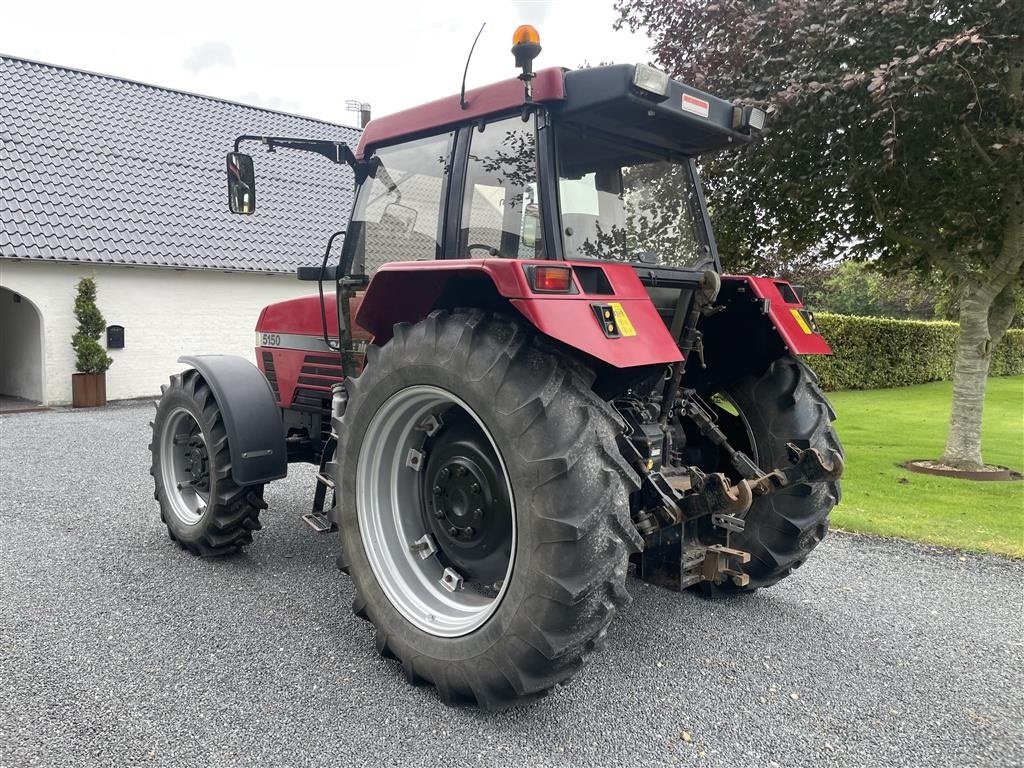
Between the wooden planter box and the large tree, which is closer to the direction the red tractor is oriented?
the wooden planter box

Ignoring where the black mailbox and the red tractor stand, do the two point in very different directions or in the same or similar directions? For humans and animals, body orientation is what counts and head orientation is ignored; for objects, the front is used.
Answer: very different directions

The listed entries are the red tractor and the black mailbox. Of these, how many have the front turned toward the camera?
1

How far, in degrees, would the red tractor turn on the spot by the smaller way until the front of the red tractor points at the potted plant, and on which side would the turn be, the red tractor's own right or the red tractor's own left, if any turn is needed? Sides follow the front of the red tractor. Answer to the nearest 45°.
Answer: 0° — it already faces it

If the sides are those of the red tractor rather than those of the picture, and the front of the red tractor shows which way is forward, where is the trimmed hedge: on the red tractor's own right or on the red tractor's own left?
on the red tractor's own right

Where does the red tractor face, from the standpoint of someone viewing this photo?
facing away from the viewer and to the left of the viewer

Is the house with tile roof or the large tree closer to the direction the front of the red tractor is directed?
the house with tile roof

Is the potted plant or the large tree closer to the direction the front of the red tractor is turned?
the potted plant

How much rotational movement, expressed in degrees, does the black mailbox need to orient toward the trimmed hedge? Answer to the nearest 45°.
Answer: approximately 90° to its left

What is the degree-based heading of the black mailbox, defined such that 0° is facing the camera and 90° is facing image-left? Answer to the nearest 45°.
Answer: approximately 0°
